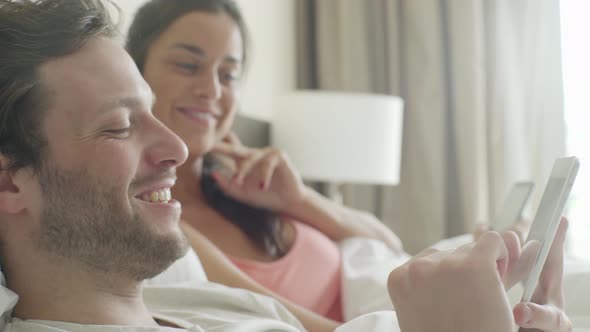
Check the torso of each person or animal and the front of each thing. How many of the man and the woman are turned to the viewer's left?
0

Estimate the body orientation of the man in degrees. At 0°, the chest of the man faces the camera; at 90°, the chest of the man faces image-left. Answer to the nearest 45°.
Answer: approximately 270°

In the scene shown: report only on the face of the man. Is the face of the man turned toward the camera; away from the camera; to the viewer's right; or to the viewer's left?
to the viewer's right

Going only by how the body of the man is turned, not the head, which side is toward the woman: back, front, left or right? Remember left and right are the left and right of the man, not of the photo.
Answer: left

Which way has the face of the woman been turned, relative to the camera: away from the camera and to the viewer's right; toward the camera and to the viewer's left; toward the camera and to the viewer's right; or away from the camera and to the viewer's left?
toward the camera and to the viewer's right

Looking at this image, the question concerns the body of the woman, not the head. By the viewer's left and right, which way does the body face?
facing the viewer and to the right of the viewer

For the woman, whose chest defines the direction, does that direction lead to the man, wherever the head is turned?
no
